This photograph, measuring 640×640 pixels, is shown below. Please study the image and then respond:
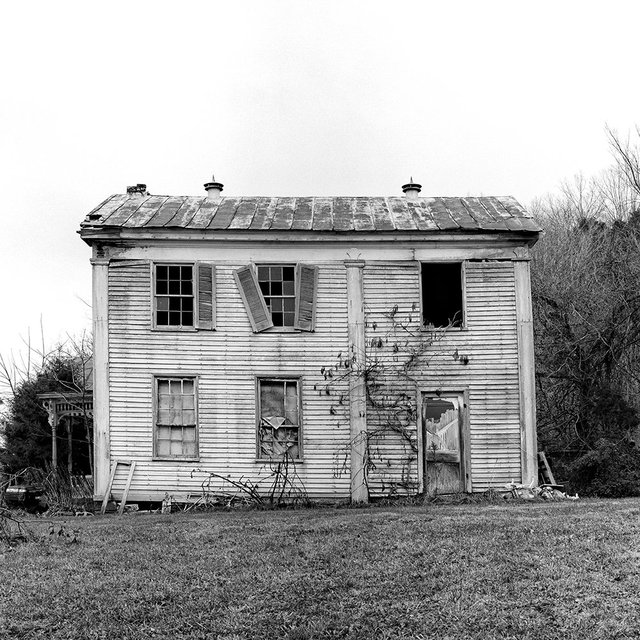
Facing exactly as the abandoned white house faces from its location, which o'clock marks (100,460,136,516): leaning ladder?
The leaning ladder is roughly at 3 o'clock from the abandoned white house.

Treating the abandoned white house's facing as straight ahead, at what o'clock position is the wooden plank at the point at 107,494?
The wooden plank is roughly at 3 o'clock from the abandoned white house.

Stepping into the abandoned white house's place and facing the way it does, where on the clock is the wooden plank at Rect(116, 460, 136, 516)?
The wooden plank is roughly at 3 o'clock from the abandoned white house.

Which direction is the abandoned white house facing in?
toward the camera
